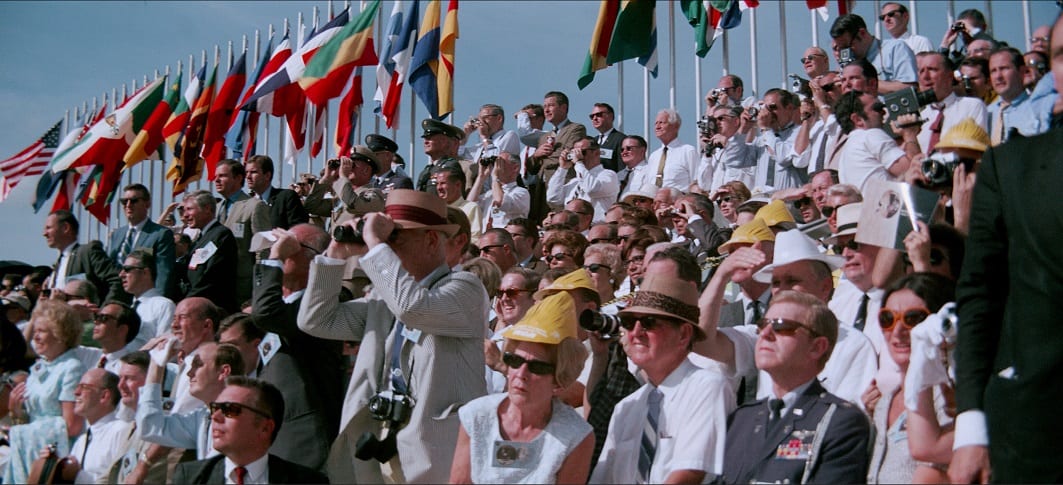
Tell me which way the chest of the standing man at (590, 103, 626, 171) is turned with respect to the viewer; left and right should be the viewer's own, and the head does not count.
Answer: facing the viewer and to the left of the viewer

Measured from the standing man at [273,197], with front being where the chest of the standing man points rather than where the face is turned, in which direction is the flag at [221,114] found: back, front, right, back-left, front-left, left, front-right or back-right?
back-right

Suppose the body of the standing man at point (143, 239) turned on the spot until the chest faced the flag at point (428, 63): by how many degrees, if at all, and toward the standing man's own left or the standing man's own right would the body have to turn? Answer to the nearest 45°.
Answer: approximately 180°

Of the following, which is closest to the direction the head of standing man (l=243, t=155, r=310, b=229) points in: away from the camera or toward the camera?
toward the camera

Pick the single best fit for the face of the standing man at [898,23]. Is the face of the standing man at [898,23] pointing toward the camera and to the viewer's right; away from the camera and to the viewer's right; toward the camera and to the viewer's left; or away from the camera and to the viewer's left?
toward the camera and to the viewer's left

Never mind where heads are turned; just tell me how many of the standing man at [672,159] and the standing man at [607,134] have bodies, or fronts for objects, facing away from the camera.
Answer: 0

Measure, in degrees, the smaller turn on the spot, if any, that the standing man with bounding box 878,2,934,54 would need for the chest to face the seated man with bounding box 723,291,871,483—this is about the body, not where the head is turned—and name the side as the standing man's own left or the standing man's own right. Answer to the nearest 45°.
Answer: approximately 45° to the standing man's own left

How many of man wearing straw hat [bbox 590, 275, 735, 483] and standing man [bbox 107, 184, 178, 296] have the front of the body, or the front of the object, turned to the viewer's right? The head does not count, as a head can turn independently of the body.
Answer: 0

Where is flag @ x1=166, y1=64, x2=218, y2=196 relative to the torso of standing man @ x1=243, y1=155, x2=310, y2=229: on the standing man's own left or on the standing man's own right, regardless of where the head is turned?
on the standing man's own right

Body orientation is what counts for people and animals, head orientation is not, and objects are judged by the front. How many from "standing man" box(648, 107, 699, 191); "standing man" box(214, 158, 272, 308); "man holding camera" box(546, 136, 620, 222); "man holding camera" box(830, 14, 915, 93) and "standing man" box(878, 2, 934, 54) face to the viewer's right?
0

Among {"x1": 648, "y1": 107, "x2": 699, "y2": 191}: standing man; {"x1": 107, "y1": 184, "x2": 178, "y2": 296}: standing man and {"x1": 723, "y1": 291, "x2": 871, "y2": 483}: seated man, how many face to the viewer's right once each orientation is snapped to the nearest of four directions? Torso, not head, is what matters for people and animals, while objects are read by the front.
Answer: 0

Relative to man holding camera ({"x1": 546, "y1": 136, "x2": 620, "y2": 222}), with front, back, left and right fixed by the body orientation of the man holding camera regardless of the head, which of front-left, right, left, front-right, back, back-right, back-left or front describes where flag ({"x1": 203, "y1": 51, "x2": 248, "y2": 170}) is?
right

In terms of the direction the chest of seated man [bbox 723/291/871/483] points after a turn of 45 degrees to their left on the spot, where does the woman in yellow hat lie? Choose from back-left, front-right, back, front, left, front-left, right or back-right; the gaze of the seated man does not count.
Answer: right

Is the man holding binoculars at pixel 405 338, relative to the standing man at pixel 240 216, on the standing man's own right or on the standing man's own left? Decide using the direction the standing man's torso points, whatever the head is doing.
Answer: on the standing man's own left

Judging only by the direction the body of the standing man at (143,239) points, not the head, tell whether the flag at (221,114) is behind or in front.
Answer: behind
